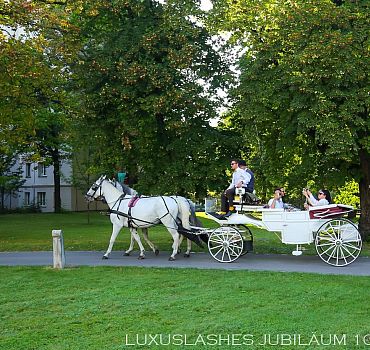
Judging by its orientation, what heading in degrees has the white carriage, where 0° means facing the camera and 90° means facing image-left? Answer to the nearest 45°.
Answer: approximately 90°

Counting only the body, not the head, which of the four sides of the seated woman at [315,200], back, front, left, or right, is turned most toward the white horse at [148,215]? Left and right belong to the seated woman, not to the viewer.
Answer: front

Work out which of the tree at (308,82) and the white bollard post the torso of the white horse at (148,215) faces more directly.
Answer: the white bollard post

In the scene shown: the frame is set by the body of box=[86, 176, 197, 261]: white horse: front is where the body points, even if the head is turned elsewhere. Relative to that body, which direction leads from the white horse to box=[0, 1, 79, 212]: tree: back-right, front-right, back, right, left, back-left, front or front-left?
front-right

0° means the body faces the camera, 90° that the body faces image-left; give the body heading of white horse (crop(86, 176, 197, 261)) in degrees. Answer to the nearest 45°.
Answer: approximately 90°

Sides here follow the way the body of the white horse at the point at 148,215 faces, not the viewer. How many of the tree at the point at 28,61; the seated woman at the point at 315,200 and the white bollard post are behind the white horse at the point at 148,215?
1

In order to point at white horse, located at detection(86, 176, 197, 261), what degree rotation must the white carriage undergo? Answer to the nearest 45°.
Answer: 0° — it already faces it

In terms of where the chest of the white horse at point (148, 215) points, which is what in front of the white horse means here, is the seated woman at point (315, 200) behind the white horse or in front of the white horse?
behind

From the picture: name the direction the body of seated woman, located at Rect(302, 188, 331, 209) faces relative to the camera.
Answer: to the viewer's left
